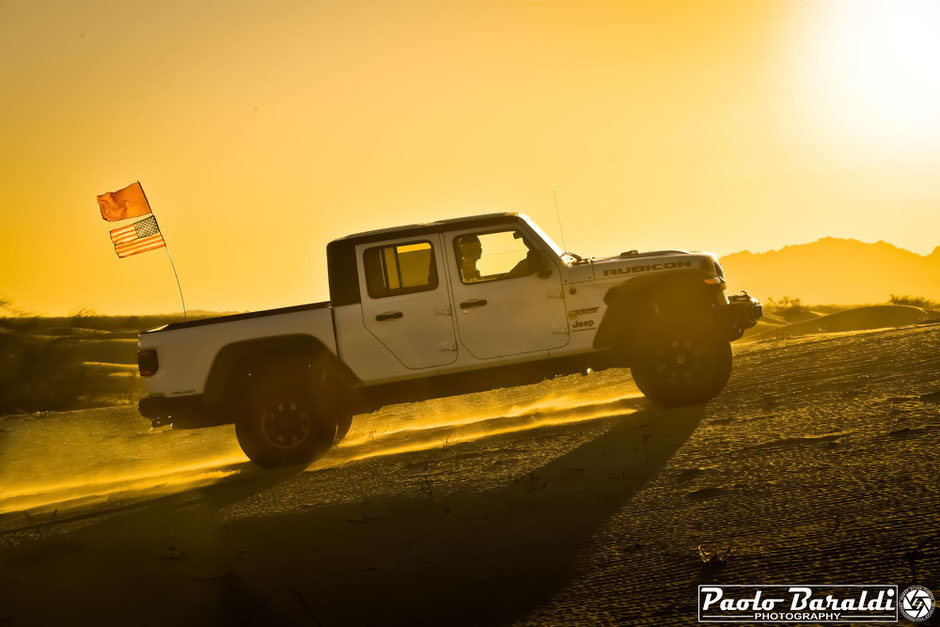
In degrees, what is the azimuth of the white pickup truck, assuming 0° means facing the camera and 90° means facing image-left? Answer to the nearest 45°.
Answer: approximately 270°

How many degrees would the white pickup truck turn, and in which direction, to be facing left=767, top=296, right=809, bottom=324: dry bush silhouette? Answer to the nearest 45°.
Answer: approximately 45° to its left

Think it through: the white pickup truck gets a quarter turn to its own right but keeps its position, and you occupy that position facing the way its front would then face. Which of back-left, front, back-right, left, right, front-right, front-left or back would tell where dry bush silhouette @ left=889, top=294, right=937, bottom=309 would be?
back-left
